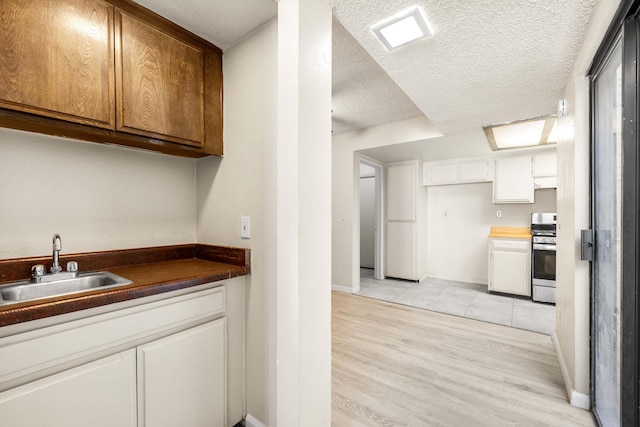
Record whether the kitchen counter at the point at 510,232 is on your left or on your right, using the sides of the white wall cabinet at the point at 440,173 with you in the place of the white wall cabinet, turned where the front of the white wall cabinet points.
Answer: on your left

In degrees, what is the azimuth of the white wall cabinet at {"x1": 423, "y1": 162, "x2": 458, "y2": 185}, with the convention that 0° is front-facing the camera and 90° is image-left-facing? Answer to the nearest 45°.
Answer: approximately 0°

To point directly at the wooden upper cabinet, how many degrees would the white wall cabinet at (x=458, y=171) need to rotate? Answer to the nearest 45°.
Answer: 0° — it already faces it

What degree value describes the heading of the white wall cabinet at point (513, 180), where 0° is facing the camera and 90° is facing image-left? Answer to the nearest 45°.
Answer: approximately 0°

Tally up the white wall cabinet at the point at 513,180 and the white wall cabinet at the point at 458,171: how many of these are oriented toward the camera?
2
